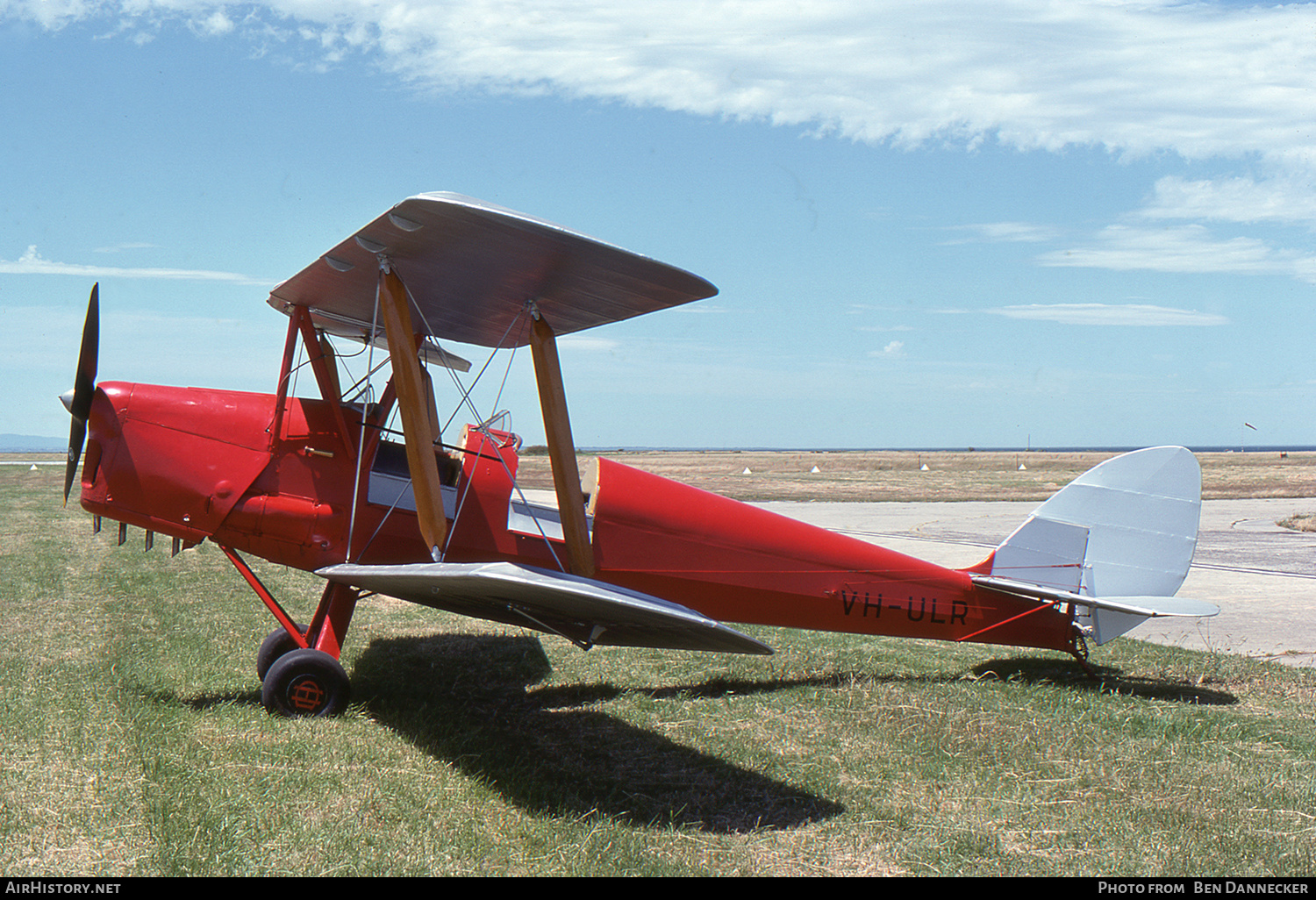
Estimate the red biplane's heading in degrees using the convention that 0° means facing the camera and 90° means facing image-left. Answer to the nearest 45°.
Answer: approximately 90°
